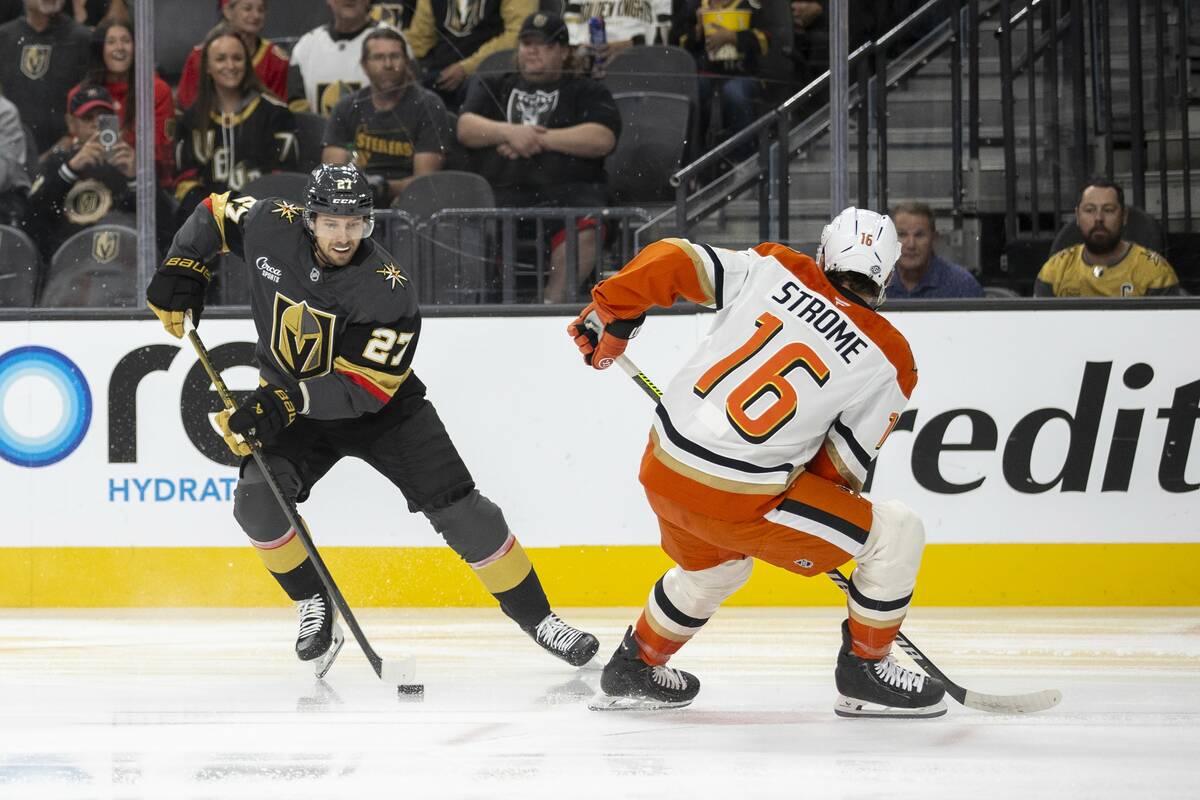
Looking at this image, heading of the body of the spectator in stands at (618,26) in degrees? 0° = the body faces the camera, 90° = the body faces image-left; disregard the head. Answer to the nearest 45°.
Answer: approximately 0°

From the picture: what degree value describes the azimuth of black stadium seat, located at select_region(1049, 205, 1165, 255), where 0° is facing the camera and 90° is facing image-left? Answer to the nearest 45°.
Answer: approximately 0°
